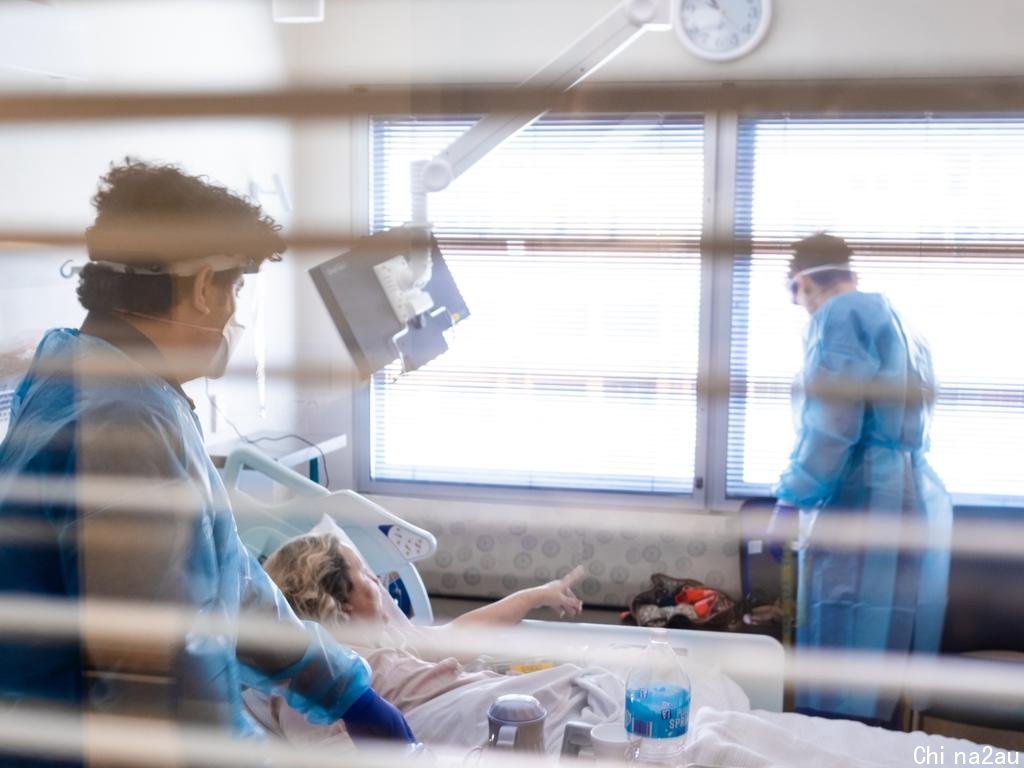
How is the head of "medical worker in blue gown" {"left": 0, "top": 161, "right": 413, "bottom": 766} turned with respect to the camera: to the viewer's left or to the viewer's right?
to the viewer's right

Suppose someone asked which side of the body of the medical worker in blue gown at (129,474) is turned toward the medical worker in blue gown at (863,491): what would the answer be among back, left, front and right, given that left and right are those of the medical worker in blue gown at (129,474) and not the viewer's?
front

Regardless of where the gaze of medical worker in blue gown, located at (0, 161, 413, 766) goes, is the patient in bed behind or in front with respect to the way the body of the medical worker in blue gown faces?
in front

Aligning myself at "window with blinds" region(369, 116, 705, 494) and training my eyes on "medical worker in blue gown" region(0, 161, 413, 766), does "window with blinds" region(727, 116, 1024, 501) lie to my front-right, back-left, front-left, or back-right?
back-left

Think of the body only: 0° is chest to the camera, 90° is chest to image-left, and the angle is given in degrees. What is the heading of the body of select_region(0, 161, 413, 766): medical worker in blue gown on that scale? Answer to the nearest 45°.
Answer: approximately 225°

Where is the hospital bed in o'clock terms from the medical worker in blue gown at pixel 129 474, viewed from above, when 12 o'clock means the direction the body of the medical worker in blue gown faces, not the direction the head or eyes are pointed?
The hospital bed is roughly at 11 o'clock from the medical worker in blue gown.
